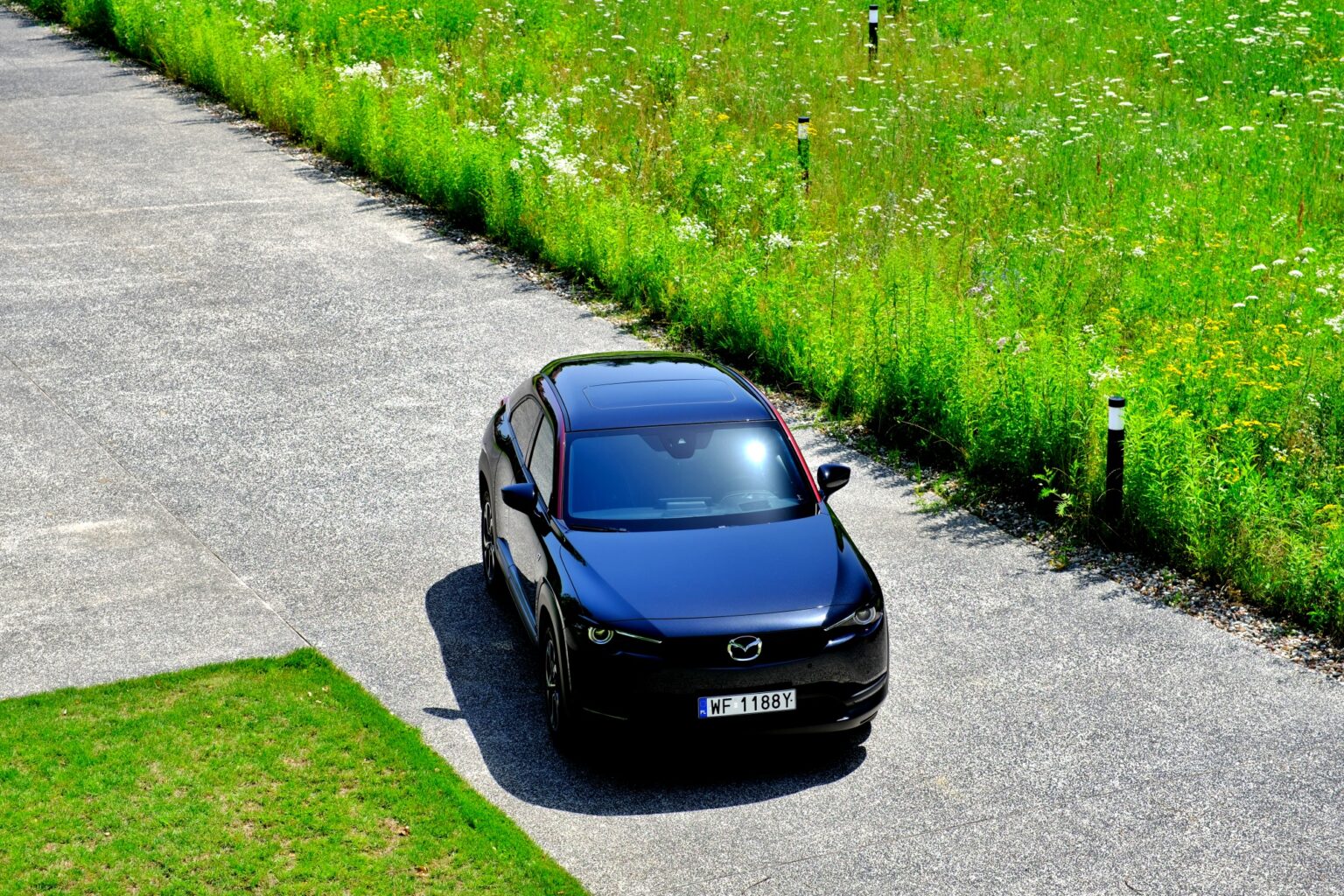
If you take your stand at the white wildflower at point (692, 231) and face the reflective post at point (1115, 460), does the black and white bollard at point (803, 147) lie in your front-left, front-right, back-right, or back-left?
back-left

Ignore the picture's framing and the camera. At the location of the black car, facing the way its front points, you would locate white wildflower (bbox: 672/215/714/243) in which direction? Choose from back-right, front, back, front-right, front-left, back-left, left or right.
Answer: back

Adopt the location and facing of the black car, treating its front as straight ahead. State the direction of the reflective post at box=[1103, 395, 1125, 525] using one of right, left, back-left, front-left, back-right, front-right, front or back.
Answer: back-left

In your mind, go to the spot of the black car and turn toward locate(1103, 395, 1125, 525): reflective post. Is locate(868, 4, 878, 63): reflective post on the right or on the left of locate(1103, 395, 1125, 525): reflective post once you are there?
left

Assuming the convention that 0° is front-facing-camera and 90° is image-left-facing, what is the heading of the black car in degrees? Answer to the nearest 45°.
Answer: approximately 0°

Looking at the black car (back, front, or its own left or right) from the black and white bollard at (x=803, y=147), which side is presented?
back

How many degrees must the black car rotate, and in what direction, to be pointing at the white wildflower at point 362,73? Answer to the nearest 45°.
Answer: approximately 180°

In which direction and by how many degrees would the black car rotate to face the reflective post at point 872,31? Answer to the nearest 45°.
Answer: approximately 180°
